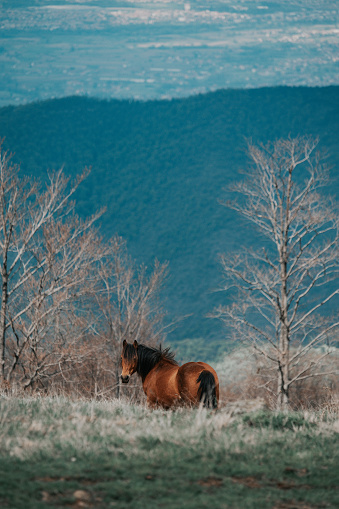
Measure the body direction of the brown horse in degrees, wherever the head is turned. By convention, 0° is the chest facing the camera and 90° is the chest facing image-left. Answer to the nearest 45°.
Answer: approximately 135°
